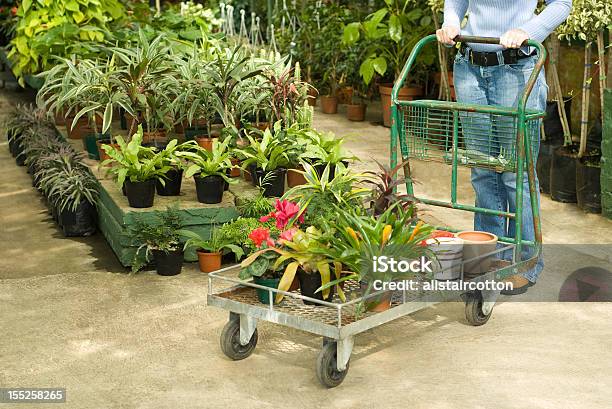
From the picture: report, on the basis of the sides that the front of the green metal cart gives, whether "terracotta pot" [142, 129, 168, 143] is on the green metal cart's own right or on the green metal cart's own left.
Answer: on the green metal cart's own right

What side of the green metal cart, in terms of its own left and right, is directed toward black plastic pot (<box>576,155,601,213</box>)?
back

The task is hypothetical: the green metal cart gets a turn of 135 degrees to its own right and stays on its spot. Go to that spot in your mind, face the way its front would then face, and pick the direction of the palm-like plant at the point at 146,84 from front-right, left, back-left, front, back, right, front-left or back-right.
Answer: front-left

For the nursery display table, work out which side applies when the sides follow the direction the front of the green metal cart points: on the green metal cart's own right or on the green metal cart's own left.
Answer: on the green metal cart's own right

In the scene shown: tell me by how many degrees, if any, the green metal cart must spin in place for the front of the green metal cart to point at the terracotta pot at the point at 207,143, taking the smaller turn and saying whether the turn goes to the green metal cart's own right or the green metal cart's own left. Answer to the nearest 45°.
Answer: approximately 90° to the green metal cart's own right

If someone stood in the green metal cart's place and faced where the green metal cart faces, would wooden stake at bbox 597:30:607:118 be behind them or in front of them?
behind

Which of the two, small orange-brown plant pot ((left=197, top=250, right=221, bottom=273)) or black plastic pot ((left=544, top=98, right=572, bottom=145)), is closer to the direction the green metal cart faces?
the small orange-brown plant pot

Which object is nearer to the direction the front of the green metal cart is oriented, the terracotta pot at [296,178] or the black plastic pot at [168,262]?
the black plastic pot

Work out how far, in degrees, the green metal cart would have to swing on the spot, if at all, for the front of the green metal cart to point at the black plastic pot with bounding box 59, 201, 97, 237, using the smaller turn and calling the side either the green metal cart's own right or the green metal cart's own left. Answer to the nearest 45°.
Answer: approximately 90° to the green metal cart's own right

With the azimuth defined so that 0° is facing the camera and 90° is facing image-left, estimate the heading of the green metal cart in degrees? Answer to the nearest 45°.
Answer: approximately 45°
